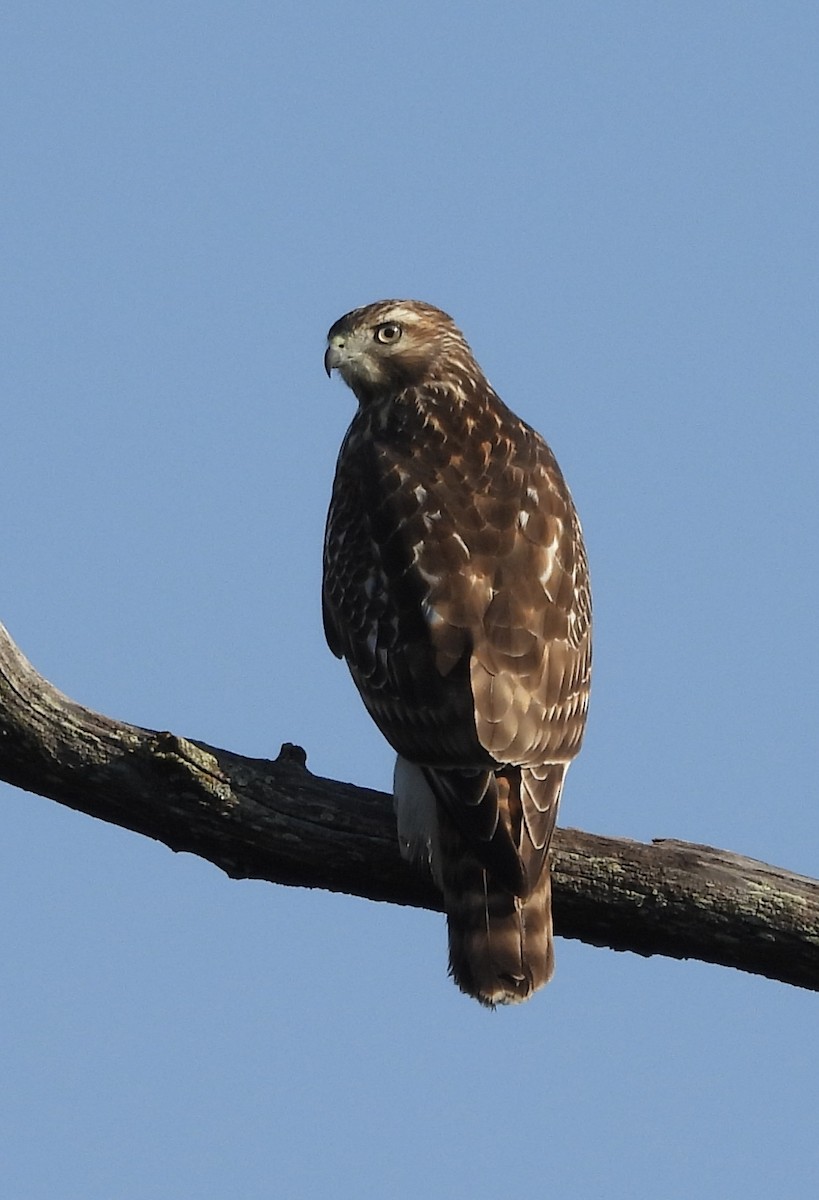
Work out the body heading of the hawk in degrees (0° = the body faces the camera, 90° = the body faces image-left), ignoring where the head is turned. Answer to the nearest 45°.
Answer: approximately 135°
